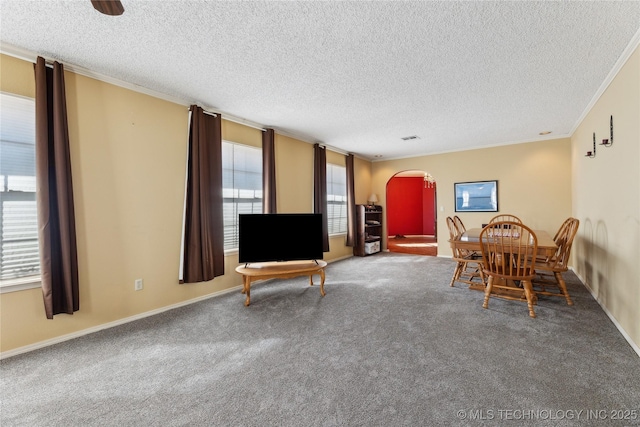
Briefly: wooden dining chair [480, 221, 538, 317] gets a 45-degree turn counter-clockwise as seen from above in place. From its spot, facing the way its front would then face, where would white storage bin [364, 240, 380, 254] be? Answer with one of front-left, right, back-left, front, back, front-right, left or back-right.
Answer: front

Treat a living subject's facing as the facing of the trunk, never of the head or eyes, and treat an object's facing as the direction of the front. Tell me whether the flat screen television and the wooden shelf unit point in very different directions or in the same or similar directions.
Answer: same or similar directions

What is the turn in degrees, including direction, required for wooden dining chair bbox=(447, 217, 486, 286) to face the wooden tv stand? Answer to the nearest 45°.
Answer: approximately 135° to its right

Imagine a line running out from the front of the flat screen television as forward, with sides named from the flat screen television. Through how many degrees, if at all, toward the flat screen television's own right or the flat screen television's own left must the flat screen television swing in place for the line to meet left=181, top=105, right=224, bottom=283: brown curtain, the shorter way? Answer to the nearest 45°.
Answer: approximately 90° to the flat screen television's own right

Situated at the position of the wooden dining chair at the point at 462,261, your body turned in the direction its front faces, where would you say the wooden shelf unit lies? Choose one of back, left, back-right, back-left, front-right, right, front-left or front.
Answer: back-left

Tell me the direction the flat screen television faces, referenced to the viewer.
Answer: facing the viewer

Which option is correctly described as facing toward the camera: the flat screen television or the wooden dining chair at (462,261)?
the flat screen television

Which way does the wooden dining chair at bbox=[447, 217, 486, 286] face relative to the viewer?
to the viewer's right

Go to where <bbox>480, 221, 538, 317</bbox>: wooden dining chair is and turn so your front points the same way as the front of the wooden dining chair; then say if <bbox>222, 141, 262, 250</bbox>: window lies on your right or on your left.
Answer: on your left

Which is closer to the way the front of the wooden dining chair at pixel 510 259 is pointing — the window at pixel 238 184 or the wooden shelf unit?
the wooden shelf unit

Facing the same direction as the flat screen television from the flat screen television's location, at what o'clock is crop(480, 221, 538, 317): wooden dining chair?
The wooden dining chair is roughly at 10 o'clock from the flat screen television.

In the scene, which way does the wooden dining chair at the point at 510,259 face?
away from the camera

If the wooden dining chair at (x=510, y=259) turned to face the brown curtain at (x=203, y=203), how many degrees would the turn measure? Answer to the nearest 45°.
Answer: approximately 135° to its left

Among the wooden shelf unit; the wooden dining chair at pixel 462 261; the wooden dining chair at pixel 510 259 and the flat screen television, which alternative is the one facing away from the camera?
the wooden dining chair at pixel 510 259

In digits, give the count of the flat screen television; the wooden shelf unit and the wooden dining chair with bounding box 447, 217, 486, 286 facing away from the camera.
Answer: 0
